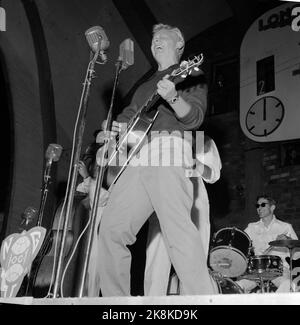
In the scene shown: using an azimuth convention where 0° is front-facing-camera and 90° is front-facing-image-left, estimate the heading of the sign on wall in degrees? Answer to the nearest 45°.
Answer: approximately 45°

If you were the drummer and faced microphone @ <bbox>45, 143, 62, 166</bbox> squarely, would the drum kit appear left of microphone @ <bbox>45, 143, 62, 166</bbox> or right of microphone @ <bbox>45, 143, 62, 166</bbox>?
left

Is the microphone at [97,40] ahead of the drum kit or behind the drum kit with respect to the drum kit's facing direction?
ahead
